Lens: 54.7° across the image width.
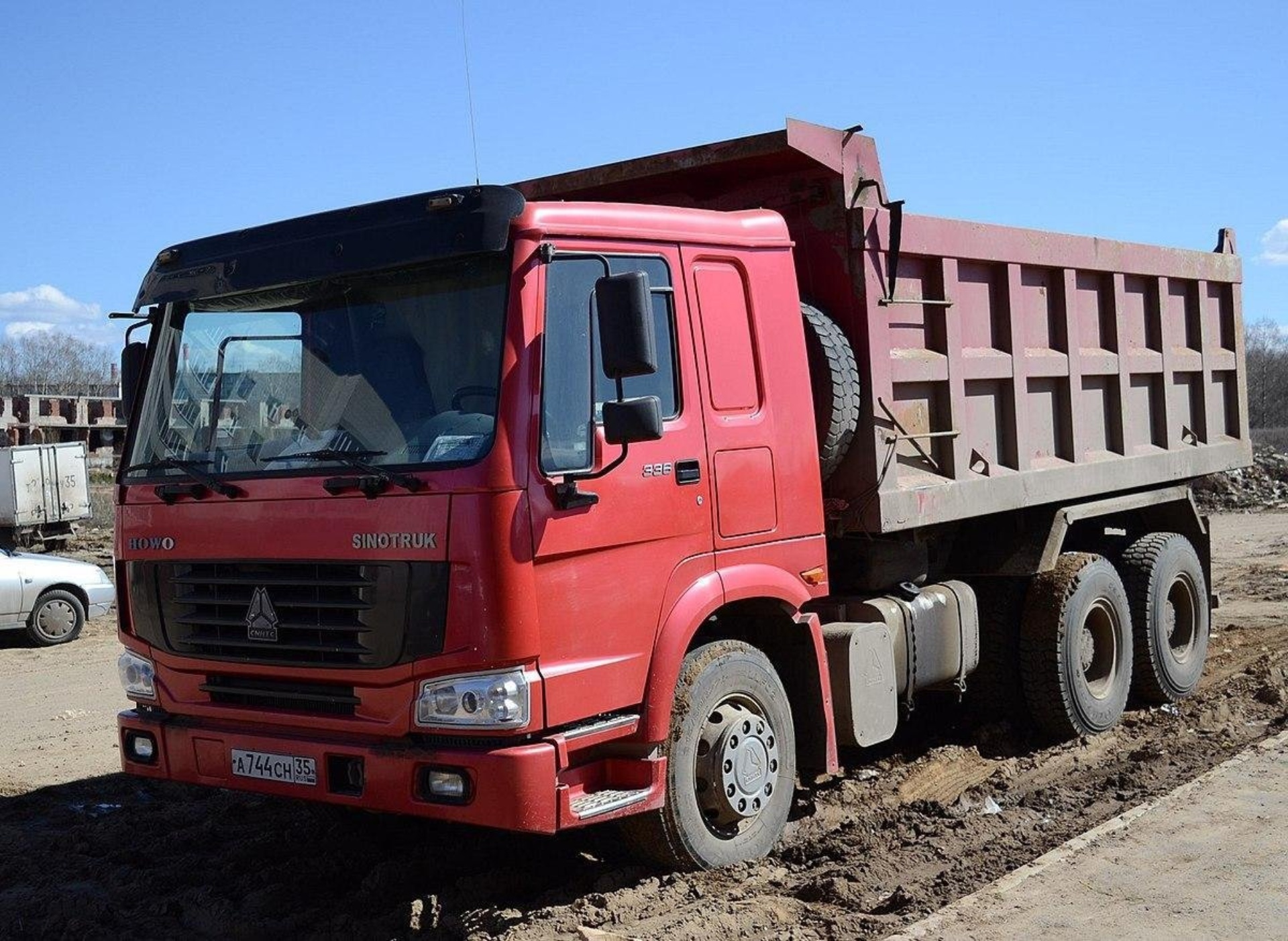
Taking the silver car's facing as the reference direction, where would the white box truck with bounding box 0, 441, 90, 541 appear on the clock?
The white box truck is roughly at 9 o'clock from the silver car.

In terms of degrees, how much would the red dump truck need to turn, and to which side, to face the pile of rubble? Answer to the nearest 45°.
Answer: approximately 180°

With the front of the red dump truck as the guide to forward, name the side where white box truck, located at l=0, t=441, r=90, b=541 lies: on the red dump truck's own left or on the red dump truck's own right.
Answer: on the red dump truck's own right

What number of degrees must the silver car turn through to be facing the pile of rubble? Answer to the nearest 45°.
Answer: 0° — it already faces it

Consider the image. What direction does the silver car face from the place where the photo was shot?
facing to the right of the viewer

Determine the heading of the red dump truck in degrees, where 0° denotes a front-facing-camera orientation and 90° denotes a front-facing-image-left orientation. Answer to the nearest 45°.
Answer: approximately 45°
